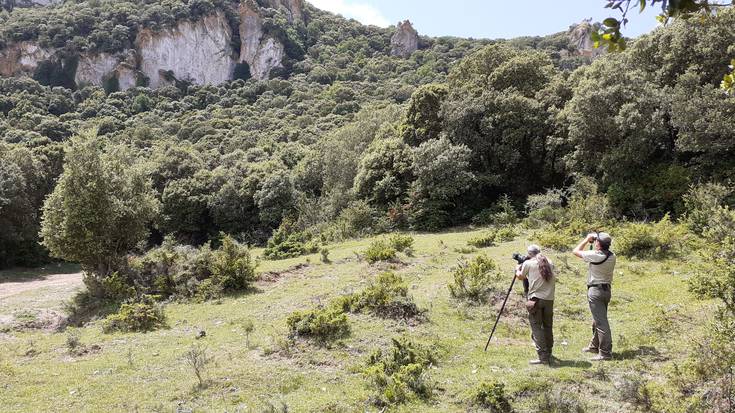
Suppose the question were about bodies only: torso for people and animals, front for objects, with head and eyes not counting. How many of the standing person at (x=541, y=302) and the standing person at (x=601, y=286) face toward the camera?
0

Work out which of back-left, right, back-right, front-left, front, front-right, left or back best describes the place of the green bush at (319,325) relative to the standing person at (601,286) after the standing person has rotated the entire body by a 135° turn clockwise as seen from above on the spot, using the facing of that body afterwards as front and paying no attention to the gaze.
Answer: back

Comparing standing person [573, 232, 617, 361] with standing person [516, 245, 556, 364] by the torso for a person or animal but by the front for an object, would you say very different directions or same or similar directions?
same or similar directions

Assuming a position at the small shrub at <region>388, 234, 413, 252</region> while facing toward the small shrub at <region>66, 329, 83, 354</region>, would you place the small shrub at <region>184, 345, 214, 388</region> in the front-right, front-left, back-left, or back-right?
front-left

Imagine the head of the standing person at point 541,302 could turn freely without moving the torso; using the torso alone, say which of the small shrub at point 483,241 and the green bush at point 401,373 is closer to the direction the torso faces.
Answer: the small shrub

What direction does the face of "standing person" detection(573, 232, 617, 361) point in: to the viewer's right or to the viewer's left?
to the viewer's left

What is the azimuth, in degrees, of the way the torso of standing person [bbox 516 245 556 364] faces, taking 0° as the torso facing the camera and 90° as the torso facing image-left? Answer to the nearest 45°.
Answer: approximately 135°

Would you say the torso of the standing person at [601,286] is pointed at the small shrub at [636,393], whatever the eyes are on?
no

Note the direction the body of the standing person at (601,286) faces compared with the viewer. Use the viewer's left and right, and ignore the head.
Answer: facing away from the viewer and to the left of the viewer

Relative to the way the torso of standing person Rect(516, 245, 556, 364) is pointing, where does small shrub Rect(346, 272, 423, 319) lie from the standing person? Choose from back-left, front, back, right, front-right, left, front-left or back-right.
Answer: front

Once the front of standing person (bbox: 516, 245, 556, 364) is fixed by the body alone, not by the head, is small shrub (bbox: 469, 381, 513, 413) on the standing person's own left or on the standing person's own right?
on the standing person's own left

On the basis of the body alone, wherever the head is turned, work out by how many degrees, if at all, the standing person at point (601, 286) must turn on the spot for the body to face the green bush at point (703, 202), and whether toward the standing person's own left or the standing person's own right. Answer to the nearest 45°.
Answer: approximately 45° to the standing person's own right

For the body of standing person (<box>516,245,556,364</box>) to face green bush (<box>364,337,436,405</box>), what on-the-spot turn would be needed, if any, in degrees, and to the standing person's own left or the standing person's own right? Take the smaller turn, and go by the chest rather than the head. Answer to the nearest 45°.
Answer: approximately 90° to the standing person's own left

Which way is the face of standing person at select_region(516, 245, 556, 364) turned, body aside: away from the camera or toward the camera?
away from the camera

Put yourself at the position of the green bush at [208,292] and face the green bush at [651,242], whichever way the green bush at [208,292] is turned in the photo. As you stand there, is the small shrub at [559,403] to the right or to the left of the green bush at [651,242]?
right

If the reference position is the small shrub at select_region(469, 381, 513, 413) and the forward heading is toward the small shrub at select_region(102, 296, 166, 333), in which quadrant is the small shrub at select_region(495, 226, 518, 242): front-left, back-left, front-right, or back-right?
front-right
